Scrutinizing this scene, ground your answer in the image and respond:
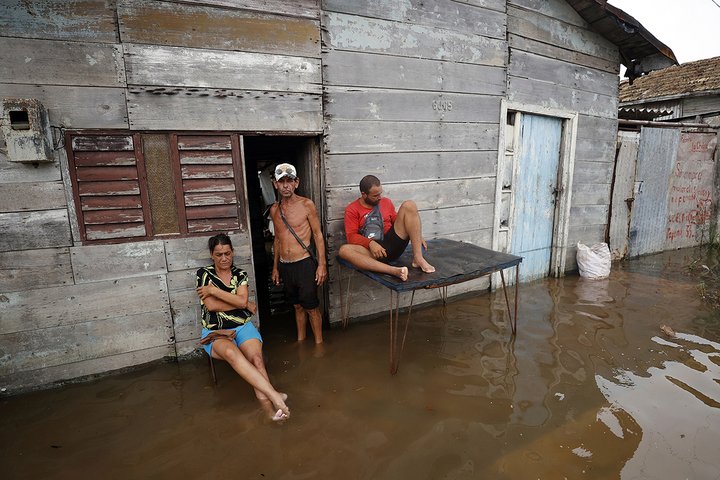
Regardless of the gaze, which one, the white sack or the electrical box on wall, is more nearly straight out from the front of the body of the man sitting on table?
the white sack

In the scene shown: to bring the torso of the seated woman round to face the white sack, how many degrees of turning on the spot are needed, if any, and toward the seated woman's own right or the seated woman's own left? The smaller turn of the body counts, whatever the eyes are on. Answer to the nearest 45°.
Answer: approximately 45° to the seated woman's own left

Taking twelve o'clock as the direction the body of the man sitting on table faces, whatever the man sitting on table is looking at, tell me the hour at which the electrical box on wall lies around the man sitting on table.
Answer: The electrical box on wall is roughly at 4 o'clock from the man sitting on table.

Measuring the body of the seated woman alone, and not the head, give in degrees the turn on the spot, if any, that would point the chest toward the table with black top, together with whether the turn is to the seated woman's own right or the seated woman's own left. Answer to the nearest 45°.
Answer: approximately 45° to the seated woman's own left

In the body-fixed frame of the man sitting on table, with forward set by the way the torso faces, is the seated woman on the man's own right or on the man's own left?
on the man's own right

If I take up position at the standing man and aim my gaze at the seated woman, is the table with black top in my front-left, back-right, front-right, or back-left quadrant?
back-left

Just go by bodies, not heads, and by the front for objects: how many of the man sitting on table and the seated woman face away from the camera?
0

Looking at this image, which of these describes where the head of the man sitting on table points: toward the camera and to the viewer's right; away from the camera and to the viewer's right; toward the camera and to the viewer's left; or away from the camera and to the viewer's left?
toward the camera and to the viewer's right

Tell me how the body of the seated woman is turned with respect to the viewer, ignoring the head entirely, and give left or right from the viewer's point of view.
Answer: facing the viewer and to the right of the viewer

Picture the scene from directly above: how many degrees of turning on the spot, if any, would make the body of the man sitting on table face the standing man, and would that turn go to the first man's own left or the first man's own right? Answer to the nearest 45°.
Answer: approximately 135° to the first man's own right
